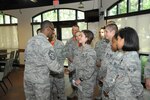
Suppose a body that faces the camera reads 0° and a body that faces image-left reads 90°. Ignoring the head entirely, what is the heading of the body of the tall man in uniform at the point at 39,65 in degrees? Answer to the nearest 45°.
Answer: approximately 225°

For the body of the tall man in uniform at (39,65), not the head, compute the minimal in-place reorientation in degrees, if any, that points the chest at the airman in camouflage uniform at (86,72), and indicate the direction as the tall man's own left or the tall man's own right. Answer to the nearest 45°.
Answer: approximately 45° to the tall man's own right

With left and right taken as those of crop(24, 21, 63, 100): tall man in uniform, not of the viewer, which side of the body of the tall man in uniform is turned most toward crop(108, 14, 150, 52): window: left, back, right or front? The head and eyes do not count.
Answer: front

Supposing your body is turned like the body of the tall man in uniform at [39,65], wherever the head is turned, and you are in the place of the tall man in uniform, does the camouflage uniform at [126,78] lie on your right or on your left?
on your right

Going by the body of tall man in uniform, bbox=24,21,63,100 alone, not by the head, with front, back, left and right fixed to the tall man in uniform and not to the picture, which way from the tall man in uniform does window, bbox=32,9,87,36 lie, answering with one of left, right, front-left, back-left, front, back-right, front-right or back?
front-left

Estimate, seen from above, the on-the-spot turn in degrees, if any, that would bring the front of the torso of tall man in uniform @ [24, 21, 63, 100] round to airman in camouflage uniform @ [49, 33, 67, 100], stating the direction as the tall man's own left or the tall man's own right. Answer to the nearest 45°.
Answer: approximately 45° to the tall man's own left
